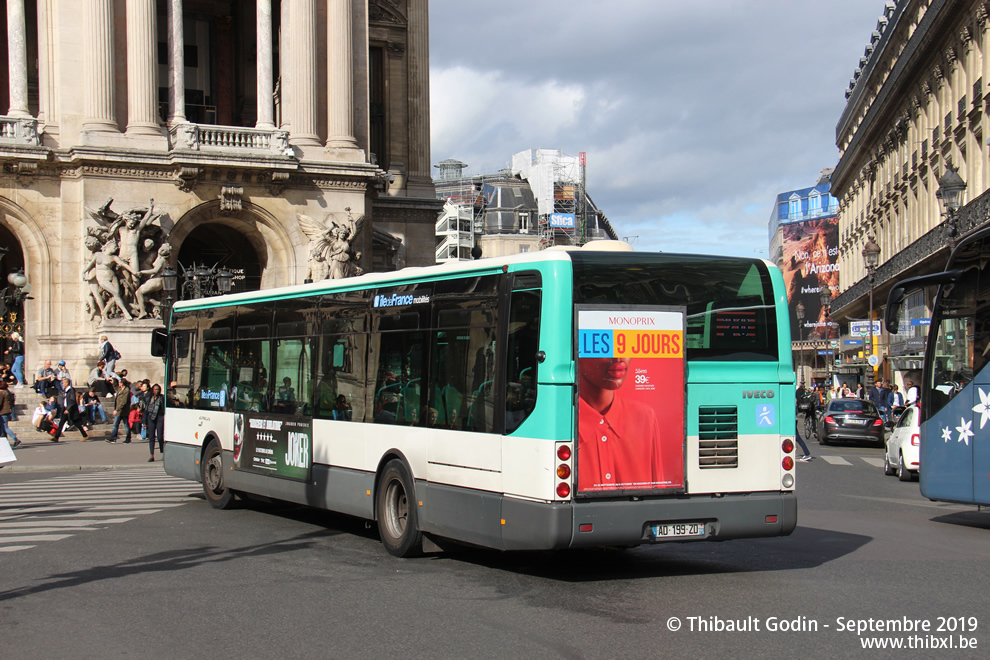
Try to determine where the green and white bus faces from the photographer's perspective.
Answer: facing away from the viewer and to the left of the viewer

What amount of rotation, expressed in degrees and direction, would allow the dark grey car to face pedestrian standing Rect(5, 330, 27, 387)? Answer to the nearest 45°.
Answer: approximately 90° to its left

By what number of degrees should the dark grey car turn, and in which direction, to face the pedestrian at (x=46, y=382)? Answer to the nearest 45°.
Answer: approximately 135° to its left

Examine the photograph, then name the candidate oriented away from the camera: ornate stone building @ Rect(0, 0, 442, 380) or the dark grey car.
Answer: the dark grey car

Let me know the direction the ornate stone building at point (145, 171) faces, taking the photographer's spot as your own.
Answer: facing the viewer

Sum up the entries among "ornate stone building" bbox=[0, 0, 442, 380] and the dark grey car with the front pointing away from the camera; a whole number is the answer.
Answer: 1

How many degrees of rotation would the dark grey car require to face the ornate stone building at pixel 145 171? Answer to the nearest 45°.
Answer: approximately 90° to its left

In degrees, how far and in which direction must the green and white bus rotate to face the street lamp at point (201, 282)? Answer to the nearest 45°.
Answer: approximately 45° to its right

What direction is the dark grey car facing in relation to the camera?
away from the camera

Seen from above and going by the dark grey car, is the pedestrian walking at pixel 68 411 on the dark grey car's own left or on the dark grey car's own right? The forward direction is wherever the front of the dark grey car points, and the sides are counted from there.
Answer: on the dark grey car's own left

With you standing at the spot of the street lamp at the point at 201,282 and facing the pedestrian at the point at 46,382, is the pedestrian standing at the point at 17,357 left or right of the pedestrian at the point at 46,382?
right

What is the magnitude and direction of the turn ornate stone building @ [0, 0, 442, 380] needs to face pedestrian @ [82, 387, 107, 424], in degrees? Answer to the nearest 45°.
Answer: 0° — it already faces them

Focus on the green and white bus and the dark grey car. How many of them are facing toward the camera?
0

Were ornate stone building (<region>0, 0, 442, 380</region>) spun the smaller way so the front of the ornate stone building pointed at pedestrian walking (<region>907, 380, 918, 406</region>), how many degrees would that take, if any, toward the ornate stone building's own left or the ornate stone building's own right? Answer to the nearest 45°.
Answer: approximately 45° to the ornate stone building's own left

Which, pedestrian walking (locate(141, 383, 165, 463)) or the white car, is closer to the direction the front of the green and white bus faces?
the pedestrian walking
